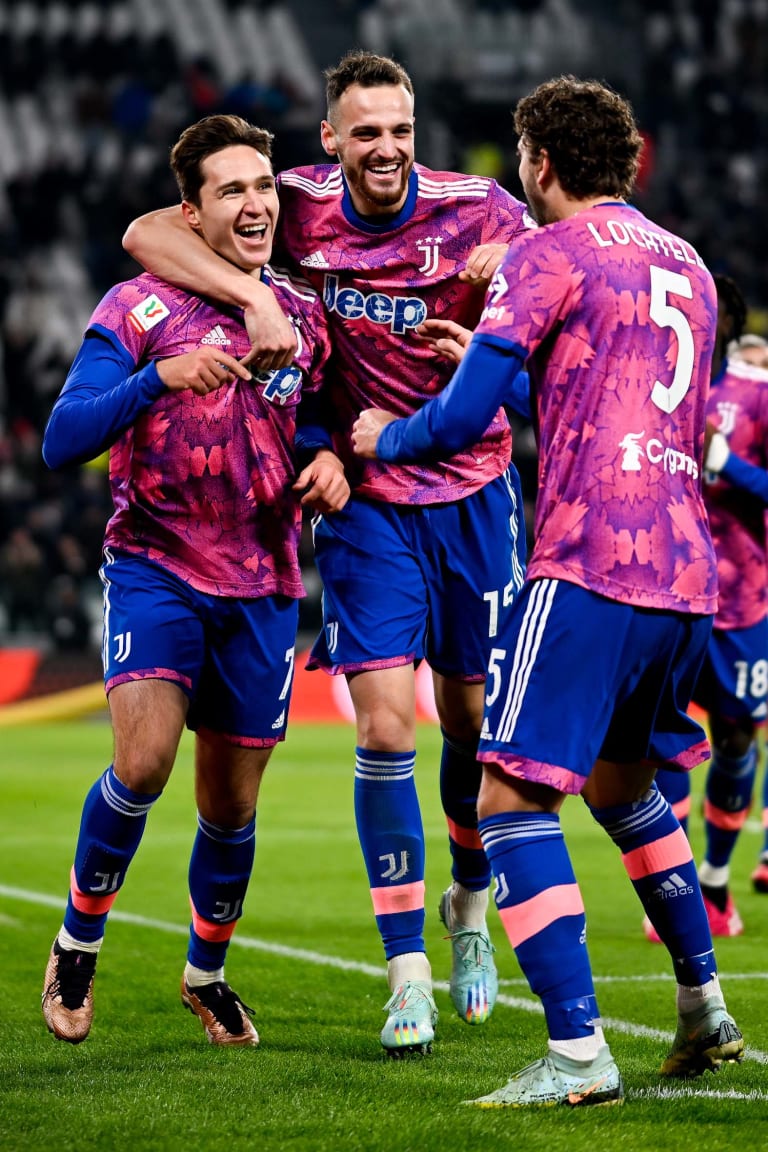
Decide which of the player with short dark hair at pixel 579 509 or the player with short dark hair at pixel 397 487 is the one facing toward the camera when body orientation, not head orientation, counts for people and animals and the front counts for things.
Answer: the player with short dark hair at pixel 397 487

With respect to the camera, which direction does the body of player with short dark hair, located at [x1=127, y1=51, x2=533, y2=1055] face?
toward the camera

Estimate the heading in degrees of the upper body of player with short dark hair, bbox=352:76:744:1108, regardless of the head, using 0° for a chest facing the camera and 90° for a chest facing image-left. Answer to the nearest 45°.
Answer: approximately 135°

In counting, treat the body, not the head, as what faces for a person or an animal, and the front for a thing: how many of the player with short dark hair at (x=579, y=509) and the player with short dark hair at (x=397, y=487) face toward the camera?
1

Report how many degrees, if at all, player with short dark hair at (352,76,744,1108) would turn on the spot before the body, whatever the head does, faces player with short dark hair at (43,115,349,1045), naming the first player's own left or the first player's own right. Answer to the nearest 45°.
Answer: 0° — they already face them

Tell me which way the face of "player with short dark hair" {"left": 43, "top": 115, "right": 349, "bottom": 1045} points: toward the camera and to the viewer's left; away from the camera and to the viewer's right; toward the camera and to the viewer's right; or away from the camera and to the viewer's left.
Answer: toward the camera and to the viewer's right

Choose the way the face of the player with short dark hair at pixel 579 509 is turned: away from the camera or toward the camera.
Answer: away from the camera

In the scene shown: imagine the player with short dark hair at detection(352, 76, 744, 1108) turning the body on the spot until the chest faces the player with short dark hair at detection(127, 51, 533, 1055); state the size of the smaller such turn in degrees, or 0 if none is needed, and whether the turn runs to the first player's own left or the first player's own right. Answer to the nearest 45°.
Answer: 0° — they already face them

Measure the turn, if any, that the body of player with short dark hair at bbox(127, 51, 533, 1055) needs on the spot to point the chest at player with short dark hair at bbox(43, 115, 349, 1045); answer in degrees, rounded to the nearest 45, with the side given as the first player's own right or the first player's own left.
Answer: approximately 45° to the first player's own right
